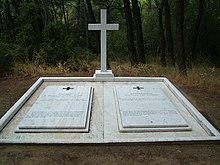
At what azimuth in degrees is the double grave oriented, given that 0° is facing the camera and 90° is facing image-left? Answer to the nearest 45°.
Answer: approximately 0°
